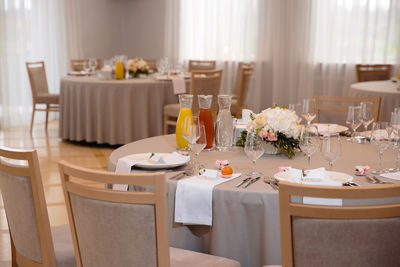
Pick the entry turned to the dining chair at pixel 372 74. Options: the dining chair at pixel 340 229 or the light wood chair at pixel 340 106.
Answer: the dining chair at pixel 340 229

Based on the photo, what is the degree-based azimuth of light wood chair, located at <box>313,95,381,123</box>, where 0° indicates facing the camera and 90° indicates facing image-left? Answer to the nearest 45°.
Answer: approximately 0°

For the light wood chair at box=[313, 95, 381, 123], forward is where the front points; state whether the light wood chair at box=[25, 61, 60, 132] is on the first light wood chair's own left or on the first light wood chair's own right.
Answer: on the first light wood chair's own right

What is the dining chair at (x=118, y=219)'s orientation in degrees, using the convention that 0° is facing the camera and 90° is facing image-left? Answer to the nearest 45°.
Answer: approximately 225°

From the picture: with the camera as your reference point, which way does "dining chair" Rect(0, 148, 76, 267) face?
facing away from the viewer and to the right of the viewer

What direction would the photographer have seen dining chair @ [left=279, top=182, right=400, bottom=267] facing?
facing away from the viewer

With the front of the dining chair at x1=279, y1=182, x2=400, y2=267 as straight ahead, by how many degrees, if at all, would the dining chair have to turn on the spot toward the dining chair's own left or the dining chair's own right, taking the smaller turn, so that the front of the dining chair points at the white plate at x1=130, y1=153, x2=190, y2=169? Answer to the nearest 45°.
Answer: approximately 45° to the dining chair's own left

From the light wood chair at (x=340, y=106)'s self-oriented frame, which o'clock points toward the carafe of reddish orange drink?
The carafe of reddish orange drink is roughly at 1 o'clock from the light wood chair.

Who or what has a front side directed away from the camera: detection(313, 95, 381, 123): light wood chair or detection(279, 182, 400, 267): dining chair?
the dining chair

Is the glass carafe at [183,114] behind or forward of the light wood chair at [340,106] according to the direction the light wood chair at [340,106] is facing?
forward

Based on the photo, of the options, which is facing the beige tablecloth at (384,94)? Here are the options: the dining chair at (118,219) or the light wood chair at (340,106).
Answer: the dining chair

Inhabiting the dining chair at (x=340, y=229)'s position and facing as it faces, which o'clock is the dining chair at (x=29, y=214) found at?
the dining chair at (x=29, y=214) is roughly at 9 o'clock from the dining chair at (x=340, y=229).

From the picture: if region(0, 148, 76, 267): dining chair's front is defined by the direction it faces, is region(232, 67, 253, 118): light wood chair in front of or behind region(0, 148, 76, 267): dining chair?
in front

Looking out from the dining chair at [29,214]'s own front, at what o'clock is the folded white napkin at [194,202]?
The folded white napkin is roughly at 2 o'clock from the dining chair.
